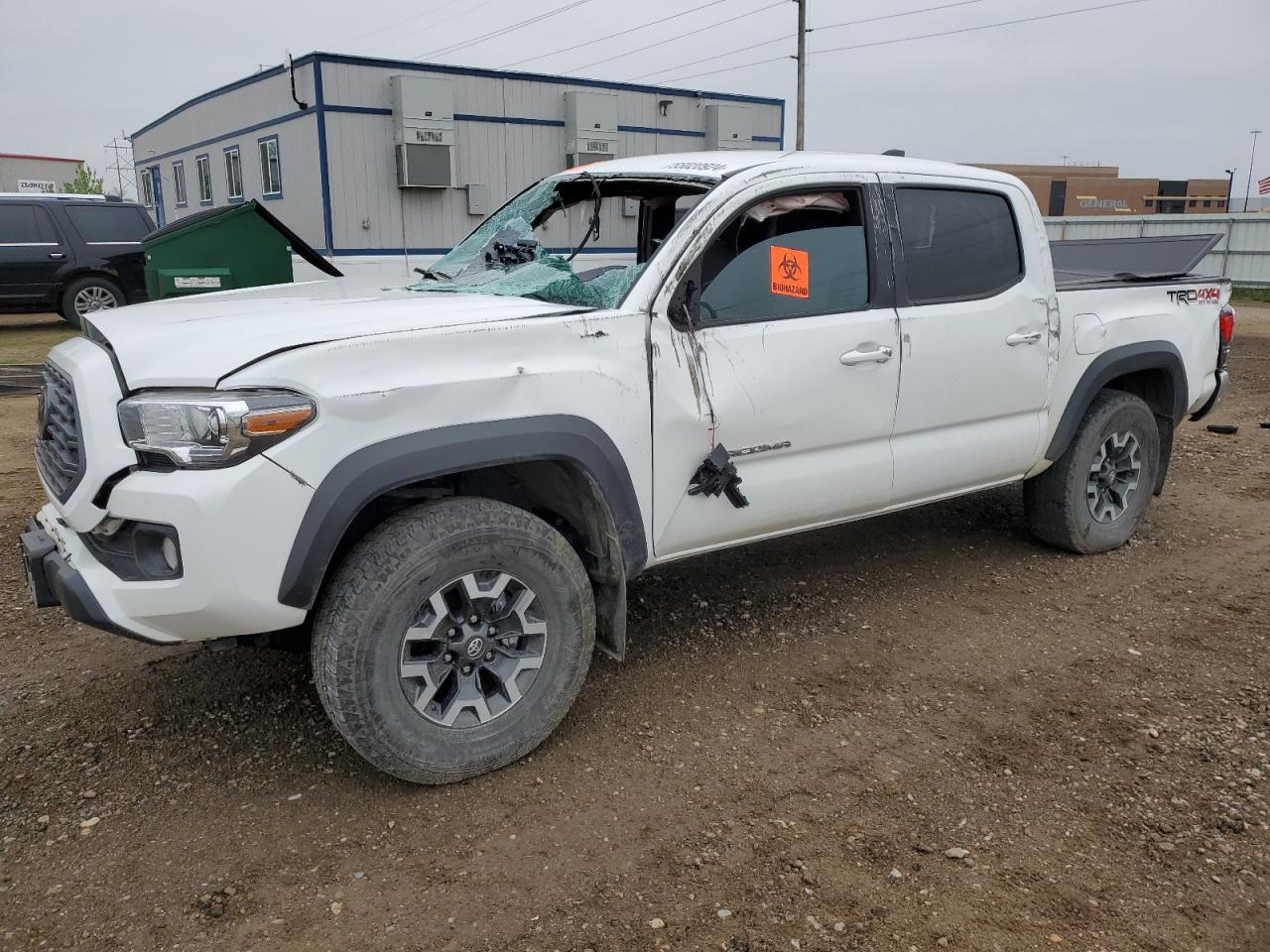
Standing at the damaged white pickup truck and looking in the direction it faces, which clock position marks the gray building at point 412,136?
The gray building is roughly at 4 o'clock from the damaged white pickup truck.

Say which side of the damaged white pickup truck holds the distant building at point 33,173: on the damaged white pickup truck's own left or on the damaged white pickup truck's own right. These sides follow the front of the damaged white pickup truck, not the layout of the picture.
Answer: on the damaged white pickup truck's own right

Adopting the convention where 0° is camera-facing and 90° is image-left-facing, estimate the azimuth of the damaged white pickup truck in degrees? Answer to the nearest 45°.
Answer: approximately 45°

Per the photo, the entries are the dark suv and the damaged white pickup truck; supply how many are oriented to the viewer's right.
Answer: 0

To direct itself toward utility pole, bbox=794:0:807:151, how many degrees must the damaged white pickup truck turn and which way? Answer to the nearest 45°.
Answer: approximately 135° to its right

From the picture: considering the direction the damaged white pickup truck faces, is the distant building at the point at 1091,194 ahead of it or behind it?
behind

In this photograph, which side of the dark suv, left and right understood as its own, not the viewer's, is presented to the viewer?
left
